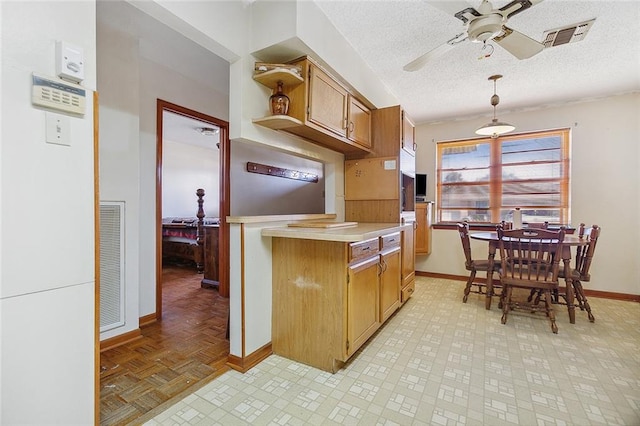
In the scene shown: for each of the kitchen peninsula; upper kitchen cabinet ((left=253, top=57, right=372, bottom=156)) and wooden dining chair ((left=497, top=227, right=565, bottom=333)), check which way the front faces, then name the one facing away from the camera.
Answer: the wooden dining chair

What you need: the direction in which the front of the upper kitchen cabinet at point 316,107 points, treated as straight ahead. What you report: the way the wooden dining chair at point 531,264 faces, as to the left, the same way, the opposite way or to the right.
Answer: to the left

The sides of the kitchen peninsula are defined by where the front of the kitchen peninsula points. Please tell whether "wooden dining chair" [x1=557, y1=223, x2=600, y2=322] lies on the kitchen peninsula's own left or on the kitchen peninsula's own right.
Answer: on the kitchen peninsula's own left

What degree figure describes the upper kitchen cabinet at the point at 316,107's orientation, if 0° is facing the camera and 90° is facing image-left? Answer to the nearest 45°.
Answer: approximately 315°

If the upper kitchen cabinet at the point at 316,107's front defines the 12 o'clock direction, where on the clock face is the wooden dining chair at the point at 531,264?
The wooden dining chair is roughly at 10 o'clock from the upper kitchen cabinet.

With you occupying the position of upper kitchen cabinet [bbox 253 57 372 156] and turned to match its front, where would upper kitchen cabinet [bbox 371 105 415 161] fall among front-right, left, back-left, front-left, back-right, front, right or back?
left

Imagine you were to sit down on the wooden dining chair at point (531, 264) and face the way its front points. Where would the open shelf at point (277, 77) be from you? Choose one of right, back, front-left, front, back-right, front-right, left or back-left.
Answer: back-left

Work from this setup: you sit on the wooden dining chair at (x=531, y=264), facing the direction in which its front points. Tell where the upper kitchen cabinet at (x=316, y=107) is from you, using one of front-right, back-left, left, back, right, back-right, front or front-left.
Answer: back-left

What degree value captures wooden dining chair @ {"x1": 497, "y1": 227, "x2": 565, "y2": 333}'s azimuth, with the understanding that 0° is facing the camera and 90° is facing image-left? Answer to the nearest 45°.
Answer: approximately 180°

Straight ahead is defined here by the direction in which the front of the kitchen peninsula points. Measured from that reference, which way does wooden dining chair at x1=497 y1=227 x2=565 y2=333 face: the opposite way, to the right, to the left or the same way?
to the left

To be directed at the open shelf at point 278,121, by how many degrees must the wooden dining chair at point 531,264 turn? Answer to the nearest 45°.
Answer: approximately 135° to its left

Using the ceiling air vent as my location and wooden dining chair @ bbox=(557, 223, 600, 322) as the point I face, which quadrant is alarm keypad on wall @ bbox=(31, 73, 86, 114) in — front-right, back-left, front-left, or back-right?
back-left

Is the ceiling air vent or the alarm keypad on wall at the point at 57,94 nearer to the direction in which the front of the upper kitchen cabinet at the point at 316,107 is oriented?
the ceiling air vent

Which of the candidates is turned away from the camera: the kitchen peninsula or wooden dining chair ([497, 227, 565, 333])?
the wooden dining chair
